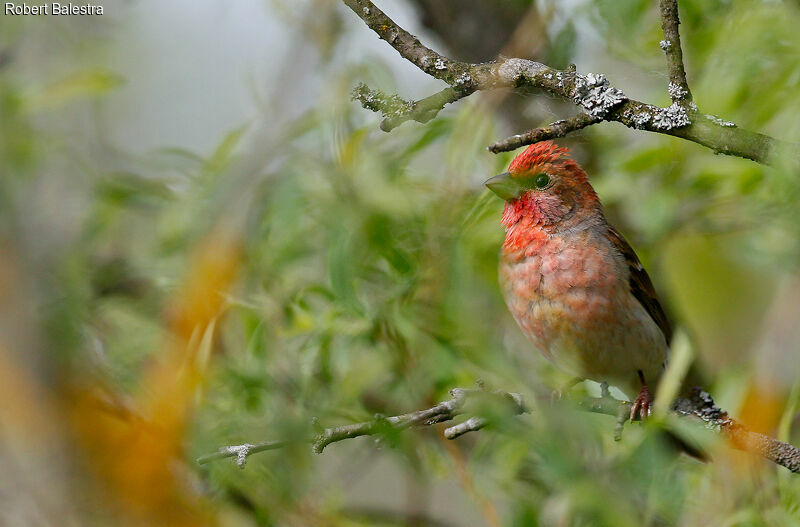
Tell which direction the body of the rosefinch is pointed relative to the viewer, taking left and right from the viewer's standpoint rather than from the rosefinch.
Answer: facing the viewer and to the left of the viewer
